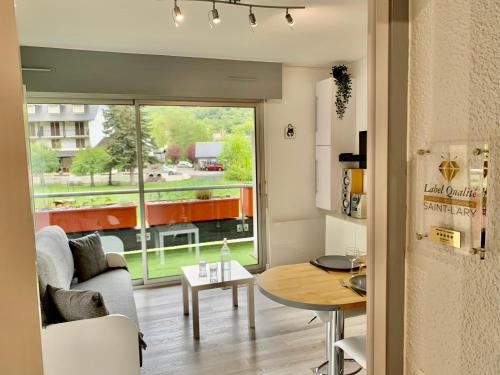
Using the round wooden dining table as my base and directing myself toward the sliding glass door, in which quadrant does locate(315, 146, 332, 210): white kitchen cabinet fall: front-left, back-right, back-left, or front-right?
front-right

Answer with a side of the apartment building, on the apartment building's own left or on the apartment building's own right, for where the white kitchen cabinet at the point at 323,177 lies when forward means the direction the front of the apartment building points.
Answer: on the apartment building's own left

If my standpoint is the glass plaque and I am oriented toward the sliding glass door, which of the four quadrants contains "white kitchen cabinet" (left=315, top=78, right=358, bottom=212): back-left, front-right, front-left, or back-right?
front-right

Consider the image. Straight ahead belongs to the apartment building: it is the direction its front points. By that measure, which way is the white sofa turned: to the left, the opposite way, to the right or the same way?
to the left

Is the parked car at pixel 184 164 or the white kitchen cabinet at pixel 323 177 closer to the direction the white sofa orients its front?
the white kitchen cabinet

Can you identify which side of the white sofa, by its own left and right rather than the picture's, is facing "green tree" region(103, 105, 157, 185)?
left

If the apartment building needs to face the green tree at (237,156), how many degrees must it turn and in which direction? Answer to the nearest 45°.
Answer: approximately 90° to its left

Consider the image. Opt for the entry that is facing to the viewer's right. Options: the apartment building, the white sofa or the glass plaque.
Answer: the white sofa

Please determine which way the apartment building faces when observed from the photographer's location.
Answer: facing the viewer

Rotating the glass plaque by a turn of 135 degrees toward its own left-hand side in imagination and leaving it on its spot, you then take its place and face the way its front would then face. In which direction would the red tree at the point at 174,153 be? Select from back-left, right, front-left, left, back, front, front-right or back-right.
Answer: back-left

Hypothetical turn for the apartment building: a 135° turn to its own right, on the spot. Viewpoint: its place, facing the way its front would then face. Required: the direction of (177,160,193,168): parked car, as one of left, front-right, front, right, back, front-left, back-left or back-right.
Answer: back-right

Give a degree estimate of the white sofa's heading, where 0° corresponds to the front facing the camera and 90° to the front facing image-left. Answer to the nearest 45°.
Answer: approximately 270°

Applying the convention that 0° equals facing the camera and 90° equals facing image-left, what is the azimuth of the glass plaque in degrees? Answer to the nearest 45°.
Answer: approximately 45°
